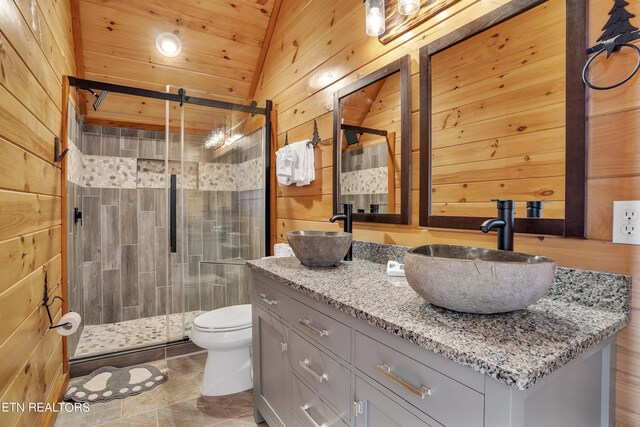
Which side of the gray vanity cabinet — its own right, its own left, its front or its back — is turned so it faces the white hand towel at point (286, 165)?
right

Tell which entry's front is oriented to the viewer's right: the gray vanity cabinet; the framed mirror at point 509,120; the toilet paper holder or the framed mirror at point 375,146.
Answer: the toilet paper holder

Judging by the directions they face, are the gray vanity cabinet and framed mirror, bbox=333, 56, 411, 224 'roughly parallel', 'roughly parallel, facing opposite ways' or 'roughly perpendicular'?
roughly parallel

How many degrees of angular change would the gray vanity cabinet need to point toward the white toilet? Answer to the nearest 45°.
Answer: approximately 90° to its right

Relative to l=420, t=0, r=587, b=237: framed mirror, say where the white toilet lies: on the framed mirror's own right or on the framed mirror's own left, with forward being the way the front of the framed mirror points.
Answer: on the framed mirror's own right

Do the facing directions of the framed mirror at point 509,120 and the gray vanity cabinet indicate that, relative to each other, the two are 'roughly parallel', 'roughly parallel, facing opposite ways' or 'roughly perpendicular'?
roughly parallel

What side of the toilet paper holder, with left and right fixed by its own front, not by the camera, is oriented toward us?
right

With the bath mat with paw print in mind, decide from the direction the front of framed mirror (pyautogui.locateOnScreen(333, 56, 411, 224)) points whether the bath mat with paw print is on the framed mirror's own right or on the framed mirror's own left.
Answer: on the framed mirror's own right

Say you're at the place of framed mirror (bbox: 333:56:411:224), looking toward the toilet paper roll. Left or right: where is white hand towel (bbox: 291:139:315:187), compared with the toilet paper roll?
right

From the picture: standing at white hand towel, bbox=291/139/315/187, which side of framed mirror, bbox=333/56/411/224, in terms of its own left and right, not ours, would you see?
right

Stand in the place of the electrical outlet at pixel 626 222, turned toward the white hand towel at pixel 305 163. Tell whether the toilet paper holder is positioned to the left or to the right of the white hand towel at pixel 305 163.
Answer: left

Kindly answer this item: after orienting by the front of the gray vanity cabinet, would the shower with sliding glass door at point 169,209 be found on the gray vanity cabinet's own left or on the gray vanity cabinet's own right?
on the gray vanity cabinet's own right

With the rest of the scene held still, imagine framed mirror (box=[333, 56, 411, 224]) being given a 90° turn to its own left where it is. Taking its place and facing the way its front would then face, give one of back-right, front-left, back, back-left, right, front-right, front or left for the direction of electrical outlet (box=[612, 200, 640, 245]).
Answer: front

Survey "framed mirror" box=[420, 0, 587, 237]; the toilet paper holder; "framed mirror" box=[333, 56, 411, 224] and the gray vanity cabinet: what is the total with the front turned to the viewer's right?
1

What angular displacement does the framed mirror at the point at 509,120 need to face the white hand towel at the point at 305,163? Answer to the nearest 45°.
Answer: approximately 90° to its right
